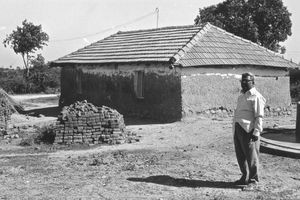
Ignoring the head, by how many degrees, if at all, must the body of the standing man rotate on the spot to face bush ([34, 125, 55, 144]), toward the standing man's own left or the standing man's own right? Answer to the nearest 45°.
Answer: approximately 90° to the standing man's own right

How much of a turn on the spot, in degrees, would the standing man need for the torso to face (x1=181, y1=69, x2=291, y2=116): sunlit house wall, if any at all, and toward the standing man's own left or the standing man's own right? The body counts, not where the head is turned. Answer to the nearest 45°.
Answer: approximately 135° to the standing man's own right

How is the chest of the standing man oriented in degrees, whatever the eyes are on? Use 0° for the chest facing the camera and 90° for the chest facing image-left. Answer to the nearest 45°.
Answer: approximately 45°

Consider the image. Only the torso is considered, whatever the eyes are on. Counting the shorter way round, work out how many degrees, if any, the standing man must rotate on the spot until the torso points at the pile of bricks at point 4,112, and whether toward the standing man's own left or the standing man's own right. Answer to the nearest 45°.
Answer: approximately 90° to the standing man's own right

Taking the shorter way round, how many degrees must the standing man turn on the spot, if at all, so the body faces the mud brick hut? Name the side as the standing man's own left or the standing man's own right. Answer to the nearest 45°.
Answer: approximately 135° to the standing man's own right

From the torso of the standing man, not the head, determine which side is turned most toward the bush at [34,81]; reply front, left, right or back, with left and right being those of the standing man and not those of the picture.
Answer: right

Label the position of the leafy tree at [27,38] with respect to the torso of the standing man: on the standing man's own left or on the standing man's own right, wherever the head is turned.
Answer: on the standing man's own right

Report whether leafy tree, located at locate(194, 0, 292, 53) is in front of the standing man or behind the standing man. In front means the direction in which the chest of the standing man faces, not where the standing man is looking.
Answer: behind
